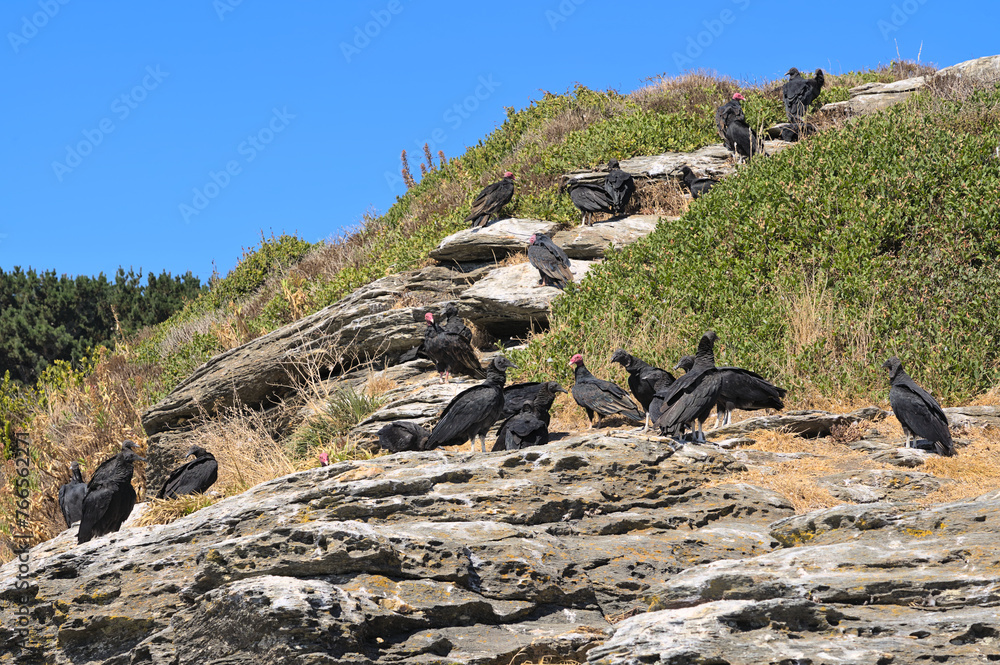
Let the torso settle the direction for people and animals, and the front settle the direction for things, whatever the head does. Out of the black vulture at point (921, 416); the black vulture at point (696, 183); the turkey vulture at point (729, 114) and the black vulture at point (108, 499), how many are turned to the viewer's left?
2

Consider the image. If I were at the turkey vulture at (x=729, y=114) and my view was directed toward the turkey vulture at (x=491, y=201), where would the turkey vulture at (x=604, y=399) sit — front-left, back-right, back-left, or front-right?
front-left

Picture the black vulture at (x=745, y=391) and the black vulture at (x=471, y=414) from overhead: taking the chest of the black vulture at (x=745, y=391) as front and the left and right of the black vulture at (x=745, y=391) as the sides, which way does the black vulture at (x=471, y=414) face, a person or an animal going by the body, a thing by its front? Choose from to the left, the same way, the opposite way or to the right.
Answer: the opposite way

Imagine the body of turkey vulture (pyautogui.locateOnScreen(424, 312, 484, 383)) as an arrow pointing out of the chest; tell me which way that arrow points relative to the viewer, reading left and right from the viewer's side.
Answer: facing to the left of the viewer

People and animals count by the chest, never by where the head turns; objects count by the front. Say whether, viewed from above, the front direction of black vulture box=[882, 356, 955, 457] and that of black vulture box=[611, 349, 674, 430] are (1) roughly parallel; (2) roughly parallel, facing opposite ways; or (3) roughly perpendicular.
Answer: roughly parallel

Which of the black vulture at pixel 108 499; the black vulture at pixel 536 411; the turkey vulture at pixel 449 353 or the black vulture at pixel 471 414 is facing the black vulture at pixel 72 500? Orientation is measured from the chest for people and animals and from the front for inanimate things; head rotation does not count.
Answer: the turkey vulture at pixel 449 353

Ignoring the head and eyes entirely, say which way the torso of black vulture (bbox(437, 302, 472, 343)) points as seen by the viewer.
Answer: to the viewer's left

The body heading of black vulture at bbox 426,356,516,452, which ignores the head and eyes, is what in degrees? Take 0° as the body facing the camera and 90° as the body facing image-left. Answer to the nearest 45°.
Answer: approximately 270°

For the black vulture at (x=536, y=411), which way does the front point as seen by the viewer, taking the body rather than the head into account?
to the viewer's right

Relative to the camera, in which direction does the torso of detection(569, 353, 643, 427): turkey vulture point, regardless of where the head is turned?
to the viewer's left
